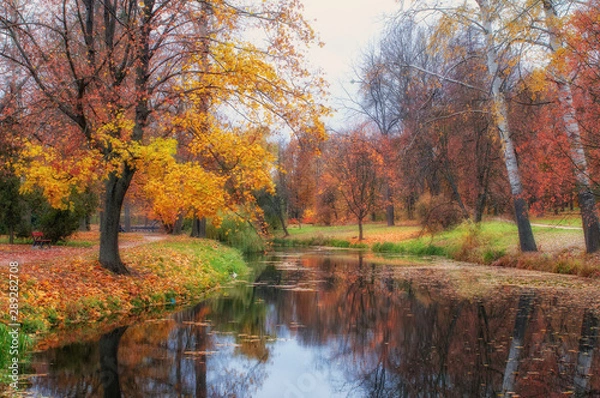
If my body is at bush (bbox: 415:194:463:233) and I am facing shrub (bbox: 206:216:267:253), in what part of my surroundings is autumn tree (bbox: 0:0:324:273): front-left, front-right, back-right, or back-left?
front-left

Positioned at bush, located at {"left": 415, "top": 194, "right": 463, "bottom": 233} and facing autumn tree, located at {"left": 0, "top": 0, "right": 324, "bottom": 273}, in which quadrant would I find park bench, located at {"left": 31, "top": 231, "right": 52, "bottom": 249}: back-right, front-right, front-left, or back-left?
front-right

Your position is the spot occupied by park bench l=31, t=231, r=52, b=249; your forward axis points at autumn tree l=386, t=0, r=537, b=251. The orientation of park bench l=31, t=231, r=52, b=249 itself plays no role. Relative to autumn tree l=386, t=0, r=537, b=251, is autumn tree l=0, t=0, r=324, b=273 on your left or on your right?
right

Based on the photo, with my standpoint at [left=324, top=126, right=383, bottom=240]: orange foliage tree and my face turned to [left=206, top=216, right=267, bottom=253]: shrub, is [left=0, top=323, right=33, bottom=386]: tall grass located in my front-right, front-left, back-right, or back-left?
front-left
